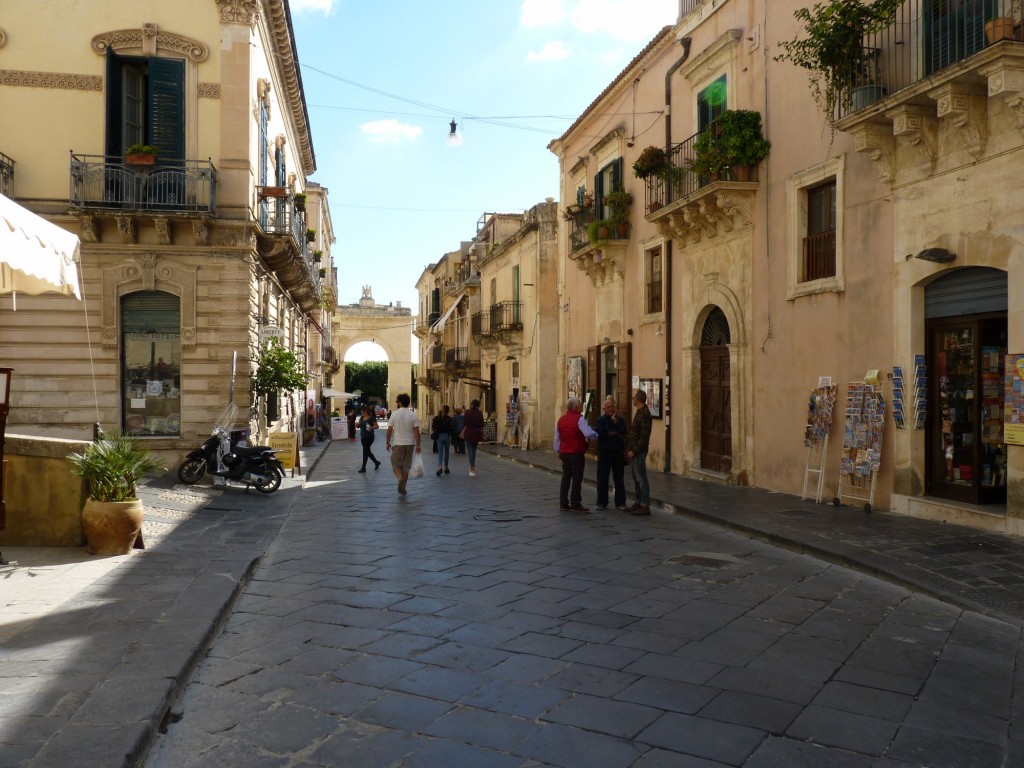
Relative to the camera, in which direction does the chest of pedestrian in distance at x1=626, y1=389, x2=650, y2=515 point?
to the viewer's left

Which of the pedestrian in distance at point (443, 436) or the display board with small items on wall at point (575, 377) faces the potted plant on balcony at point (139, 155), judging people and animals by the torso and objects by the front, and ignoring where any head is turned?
the display board with small items on wall

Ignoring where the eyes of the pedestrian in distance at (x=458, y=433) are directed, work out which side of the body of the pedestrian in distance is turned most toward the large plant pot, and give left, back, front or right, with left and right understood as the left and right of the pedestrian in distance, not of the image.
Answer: back

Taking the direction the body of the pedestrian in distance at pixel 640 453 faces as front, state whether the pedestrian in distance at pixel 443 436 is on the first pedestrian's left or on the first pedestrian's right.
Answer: on the first pedestrian's right

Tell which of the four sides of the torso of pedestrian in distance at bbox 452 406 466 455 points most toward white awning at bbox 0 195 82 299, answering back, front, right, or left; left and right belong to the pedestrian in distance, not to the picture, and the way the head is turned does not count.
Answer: back

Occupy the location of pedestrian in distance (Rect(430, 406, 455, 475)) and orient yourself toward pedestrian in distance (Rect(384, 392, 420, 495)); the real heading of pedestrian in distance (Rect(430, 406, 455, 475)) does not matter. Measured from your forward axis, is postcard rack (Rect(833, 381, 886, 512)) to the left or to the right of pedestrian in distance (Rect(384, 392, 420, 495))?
left

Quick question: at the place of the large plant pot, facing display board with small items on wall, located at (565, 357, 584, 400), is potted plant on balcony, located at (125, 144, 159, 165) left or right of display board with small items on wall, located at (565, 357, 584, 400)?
left
